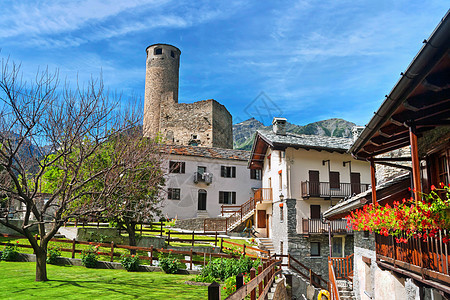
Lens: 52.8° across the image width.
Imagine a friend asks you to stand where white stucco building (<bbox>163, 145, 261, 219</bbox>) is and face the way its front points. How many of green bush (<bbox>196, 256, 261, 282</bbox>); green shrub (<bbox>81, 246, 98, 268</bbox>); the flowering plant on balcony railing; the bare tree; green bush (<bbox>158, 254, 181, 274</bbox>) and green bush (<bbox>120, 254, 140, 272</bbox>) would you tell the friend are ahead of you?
6

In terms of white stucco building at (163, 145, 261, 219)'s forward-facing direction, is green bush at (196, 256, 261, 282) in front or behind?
in front

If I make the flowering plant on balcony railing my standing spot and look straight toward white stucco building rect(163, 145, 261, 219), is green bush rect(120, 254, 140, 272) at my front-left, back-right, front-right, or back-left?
front-left

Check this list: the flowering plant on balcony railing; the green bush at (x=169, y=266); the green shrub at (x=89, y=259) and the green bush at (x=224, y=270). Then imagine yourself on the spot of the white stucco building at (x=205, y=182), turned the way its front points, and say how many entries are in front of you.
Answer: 4

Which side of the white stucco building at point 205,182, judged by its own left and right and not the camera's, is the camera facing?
front

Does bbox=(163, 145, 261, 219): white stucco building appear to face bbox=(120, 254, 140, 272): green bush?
yes

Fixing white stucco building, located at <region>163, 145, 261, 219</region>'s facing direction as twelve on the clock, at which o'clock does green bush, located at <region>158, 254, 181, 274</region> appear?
The green bush is roughly at 12 o'clock from the white stucco building.

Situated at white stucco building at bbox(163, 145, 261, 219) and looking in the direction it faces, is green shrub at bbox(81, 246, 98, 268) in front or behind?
in front

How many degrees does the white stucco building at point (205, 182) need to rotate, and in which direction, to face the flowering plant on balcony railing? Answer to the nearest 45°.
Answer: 0° — it already faces it

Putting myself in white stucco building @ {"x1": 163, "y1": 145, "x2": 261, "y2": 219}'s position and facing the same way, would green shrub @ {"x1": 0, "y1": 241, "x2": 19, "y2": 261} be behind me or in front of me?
in front

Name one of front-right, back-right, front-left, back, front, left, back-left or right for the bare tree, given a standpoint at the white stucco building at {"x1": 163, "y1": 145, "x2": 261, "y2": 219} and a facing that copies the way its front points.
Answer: front
